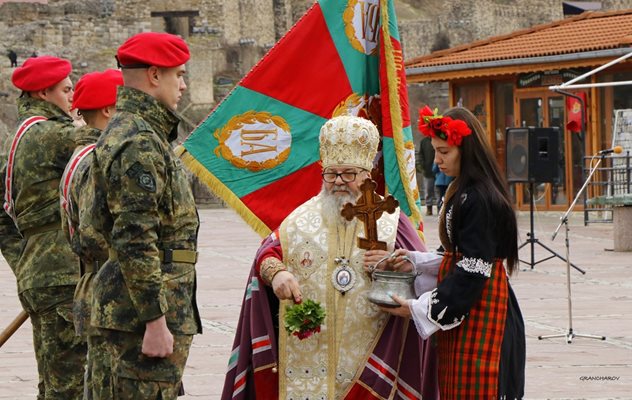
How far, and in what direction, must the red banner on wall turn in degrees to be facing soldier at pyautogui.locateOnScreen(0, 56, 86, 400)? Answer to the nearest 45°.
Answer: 0° — it already faces them

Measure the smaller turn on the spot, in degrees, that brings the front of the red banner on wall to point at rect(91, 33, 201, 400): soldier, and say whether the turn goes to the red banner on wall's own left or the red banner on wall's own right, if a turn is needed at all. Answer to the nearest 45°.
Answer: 0° — it already faces them

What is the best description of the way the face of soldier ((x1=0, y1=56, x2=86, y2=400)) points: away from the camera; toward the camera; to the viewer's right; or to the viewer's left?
to the viewer's right

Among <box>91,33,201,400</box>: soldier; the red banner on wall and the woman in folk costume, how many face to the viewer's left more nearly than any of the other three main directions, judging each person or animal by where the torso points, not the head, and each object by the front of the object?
1

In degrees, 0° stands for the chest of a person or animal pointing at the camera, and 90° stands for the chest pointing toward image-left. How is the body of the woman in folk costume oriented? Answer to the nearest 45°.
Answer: approximately 90°

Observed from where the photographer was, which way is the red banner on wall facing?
facing the viewer

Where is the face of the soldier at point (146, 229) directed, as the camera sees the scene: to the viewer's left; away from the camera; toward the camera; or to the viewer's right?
to the viewer's right

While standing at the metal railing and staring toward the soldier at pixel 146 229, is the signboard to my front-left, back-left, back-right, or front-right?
back-right

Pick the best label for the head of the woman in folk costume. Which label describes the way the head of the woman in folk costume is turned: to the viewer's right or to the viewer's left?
to the viewer's left

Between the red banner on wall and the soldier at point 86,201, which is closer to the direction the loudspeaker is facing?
the soldier

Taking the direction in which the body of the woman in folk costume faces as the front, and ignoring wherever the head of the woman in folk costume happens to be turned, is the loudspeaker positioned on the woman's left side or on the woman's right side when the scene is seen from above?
on the woman's right side

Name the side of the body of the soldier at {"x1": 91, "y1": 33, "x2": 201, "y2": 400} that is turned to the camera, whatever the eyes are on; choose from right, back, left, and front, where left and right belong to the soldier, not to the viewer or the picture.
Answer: right
